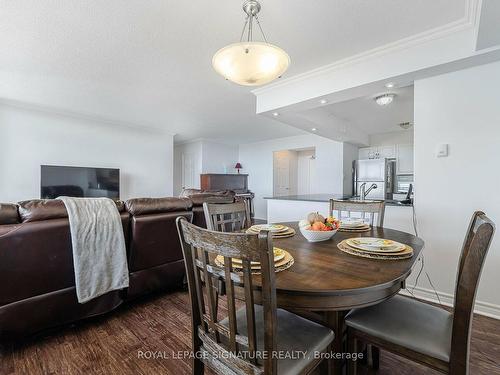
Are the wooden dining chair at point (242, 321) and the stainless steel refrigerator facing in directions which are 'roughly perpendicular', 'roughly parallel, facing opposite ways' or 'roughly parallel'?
roughly parallel, facing opposite ways

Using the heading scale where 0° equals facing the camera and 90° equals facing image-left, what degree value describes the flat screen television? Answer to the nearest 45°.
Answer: approximately 0°

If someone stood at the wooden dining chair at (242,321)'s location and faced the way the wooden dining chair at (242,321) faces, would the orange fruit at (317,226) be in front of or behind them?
in front

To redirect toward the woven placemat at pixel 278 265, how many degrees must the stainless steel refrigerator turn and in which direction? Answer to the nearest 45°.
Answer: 0° — it already faces it

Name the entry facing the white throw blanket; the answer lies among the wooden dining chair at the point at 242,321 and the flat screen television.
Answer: the flat screen television

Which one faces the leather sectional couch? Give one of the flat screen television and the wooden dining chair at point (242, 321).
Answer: the flat screen television

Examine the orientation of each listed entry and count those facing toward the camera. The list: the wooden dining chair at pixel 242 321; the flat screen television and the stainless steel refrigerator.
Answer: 2

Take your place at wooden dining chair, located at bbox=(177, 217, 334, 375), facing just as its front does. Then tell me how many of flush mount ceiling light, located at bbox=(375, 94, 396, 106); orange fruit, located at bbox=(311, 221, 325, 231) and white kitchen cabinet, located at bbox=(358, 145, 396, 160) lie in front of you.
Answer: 3

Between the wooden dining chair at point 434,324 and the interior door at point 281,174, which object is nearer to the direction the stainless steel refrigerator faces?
the wooden dining chair

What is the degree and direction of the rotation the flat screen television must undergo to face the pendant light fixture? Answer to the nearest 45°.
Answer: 0° — it already faces it

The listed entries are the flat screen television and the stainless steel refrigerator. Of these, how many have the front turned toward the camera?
2

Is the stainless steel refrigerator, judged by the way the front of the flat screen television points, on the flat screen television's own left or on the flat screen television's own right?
on the flat screen television's own left

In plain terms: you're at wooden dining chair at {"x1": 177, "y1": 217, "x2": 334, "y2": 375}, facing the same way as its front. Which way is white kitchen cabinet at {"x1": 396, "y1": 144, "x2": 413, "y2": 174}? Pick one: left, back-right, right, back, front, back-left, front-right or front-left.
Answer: front

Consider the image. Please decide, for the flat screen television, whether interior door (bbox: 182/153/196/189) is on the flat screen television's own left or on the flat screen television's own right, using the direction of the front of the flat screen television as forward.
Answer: on the flat screen television's own left

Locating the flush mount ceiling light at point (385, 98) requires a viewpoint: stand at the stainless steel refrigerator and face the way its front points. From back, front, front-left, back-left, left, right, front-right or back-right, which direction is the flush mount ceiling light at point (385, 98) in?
front

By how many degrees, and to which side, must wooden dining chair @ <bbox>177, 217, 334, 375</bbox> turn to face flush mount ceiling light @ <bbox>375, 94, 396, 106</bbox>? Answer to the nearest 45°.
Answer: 0° — it already faces it

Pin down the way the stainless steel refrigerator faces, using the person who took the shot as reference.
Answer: facing the viewer
